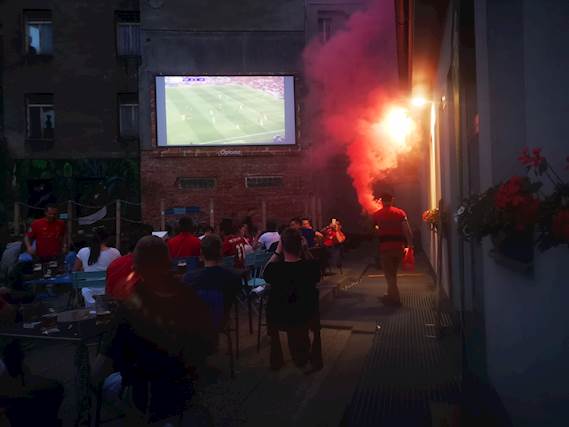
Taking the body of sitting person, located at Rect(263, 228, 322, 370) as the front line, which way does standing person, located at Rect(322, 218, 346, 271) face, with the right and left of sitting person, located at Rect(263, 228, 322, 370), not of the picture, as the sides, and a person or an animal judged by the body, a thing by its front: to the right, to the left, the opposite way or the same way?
the opposite way

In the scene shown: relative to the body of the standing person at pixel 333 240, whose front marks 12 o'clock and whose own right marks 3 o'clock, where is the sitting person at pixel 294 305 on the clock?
the sitting person at pixel 294 305 is roughly at 12 o'clock from the standing person at pixel 333 240.

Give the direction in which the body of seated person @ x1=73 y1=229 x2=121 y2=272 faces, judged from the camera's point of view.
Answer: away from the camera

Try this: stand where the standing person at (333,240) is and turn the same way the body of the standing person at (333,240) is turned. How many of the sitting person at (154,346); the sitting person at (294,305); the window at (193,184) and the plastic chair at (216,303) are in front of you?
3

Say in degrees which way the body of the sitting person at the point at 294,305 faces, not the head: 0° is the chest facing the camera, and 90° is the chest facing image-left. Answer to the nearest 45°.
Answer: approximately 180°

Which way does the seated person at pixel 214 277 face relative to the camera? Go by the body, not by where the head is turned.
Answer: away from the camera

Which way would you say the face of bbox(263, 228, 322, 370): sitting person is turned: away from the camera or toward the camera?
away from the camera

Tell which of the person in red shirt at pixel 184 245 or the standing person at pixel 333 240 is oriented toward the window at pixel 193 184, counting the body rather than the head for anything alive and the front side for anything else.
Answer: the person in red shirt

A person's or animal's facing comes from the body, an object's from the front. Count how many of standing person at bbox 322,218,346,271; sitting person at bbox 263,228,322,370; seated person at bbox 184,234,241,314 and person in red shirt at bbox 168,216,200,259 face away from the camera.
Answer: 3

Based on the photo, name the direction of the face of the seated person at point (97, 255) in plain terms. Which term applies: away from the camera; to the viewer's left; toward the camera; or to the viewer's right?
away from the camera

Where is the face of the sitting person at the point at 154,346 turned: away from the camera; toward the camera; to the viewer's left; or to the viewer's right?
away from the camera

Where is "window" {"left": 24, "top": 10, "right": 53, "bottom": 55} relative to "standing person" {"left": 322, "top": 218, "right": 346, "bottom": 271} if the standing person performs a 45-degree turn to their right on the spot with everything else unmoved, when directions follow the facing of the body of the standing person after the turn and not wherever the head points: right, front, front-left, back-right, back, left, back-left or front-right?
right

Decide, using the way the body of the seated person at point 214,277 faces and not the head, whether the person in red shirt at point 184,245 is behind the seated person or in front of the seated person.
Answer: in front
